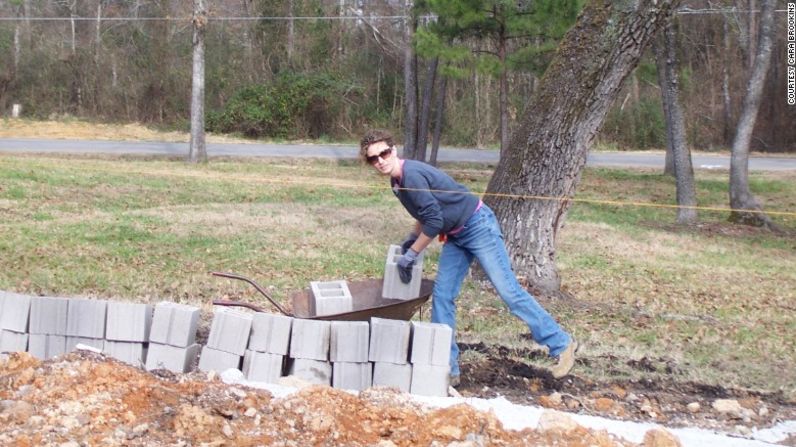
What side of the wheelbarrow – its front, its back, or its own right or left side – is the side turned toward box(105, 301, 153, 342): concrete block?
back

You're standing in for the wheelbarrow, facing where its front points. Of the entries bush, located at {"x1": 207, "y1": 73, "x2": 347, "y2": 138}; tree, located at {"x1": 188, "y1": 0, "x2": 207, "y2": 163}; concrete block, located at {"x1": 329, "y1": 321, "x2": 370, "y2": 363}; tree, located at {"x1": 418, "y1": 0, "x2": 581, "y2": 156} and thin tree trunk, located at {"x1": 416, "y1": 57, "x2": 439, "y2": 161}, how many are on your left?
4

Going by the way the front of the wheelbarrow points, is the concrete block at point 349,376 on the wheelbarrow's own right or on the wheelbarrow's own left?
on the wheelbarrow's own right

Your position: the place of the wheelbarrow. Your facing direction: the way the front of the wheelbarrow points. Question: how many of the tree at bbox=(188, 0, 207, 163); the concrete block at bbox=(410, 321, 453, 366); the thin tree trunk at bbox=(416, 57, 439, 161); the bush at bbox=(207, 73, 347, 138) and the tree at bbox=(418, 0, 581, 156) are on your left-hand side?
4

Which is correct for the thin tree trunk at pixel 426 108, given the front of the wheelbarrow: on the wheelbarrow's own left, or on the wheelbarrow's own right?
on the wheelbarrow's own left

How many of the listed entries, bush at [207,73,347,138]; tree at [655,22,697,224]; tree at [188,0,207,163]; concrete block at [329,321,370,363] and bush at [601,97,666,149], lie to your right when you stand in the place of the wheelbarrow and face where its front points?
1

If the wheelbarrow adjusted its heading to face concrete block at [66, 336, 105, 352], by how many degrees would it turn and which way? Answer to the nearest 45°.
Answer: approximately 180°

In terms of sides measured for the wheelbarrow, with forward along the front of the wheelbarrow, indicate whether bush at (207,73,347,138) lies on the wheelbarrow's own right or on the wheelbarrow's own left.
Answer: on the wheelbarrow's own left

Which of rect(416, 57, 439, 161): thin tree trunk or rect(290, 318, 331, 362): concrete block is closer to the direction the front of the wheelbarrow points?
the thin tree trunk

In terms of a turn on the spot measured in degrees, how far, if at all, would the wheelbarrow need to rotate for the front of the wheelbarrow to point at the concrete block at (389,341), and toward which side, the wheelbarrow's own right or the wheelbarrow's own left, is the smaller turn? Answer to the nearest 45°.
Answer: approximately 90° to the wheelbarrow's own right

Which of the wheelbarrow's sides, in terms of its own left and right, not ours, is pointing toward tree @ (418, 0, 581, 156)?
left

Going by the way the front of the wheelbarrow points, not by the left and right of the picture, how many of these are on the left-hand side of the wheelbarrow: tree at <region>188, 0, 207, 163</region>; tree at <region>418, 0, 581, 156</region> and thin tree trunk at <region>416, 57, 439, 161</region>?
3

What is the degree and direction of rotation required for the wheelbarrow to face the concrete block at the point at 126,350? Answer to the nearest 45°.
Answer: approximately 180°

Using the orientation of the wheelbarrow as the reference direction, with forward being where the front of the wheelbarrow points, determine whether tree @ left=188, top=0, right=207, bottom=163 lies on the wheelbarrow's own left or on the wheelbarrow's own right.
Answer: on the wheelbarrow's own left

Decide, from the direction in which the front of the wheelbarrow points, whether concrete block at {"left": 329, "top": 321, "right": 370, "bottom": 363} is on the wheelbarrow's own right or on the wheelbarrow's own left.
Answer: on the wheelbarrow's own right

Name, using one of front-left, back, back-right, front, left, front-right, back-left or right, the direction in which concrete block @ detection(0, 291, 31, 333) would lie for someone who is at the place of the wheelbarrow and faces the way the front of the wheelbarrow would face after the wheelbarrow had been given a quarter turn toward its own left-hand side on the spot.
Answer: left

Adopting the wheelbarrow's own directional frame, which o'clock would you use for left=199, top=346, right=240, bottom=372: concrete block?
The concrete block is roughly at 5 o'clock from the wheelbarrow.

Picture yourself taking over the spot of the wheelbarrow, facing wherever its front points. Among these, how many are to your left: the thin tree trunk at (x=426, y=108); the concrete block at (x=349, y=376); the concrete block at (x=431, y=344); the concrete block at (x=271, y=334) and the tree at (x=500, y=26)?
2

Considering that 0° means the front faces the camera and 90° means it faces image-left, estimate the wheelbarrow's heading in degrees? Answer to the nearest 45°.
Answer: approximately 270°
